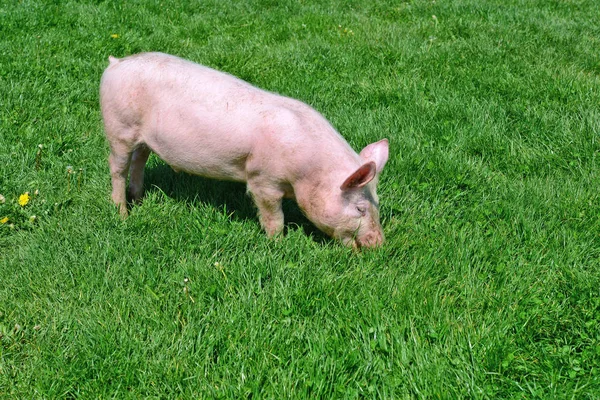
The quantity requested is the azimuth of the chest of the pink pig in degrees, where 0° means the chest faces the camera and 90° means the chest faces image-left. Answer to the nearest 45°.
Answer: approximately 315°

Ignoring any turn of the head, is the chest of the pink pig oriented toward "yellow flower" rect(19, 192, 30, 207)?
no
